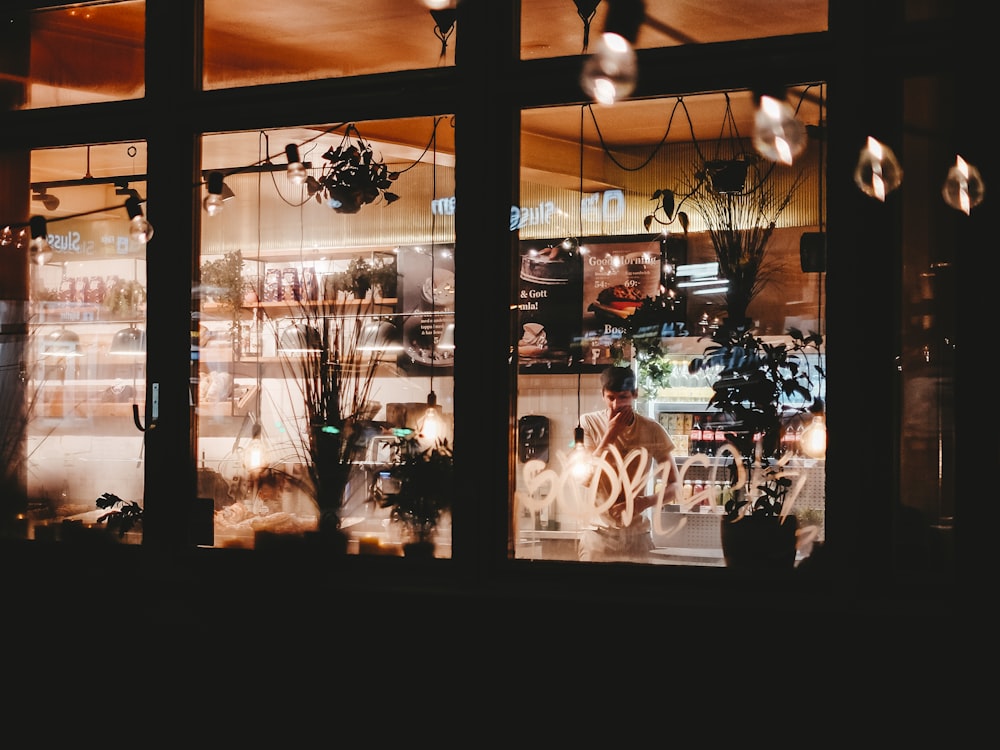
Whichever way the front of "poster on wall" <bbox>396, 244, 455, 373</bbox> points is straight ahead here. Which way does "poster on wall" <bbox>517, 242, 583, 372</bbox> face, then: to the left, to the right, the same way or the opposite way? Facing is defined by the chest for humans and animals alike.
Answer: the same way

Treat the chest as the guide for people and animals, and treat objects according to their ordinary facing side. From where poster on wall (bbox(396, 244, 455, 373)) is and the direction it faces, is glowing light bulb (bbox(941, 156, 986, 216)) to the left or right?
on its left

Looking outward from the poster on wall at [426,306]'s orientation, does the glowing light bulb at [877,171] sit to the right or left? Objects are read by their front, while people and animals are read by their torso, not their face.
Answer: on its left

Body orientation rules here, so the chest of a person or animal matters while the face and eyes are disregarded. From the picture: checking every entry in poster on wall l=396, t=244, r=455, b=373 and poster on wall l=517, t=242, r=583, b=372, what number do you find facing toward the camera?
2

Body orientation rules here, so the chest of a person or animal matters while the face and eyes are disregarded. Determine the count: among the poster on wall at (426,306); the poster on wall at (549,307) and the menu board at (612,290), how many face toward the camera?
3

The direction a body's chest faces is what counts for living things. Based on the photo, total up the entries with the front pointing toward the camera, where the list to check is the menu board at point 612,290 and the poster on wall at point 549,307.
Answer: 2

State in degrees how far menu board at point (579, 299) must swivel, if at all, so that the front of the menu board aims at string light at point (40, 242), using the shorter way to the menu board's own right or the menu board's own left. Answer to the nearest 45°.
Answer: approximately 90° to the menu board's own right

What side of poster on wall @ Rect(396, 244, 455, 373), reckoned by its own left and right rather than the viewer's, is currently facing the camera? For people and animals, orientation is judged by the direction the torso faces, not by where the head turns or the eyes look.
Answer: front

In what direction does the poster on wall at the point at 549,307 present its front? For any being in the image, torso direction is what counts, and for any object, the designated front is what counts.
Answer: toward the camera

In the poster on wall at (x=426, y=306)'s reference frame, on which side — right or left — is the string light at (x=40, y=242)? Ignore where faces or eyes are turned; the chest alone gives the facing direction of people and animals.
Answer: on its right

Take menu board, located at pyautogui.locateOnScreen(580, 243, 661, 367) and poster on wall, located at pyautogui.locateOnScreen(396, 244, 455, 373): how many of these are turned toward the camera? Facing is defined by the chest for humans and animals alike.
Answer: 2
